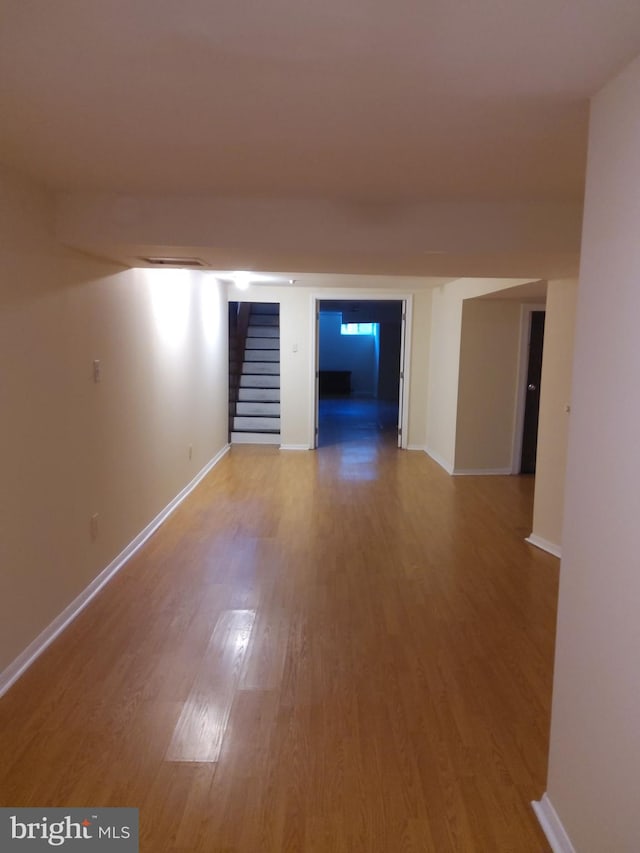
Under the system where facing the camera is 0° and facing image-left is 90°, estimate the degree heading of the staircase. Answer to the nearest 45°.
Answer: approximately 0°

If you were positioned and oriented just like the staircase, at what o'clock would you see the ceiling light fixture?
The ceiling light fixture is roughly at 12 o'clock from the staircase.
